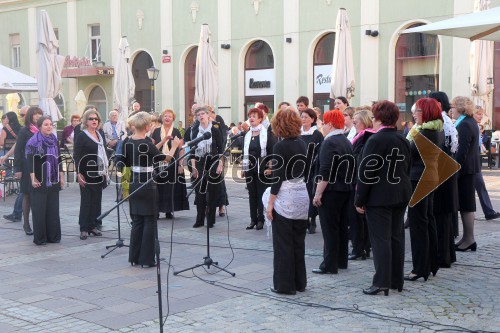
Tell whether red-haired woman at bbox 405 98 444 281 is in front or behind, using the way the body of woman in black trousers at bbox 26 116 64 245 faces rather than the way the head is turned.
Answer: in front

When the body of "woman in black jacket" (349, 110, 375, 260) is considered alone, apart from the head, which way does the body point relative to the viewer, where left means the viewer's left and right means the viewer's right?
facing to the left of the viewer

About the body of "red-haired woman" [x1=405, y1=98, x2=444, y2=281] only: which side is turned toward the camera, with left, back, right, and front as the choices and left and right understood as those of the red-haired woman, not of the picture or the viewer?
left

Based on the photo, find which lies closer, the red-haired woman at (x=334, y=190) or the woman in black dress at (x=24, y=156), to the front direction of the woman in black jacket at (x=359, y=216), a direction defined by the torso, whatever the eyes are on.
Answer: the woman in black dress

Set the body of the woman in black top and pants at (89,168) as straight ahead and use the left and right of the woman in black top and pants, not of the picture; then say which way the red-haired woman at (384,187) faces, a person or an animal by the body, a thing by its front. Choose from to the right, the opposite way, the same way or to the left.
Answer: the opposite way

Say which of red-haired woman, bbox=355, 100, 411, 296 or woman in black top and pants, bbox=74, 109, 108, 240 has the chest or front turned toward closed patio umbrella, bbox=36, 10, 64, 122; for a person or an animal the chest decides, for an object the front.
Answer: the red-haired woman

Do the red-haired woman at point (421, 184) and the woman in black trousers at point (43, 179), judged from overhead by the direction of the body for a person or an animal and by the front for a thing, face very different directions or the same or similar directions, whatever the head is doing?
very different directions

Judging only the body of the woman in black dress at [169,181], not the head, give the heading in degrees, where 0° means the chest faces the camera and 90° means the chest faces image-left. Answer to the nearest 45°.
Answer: approximately 0°

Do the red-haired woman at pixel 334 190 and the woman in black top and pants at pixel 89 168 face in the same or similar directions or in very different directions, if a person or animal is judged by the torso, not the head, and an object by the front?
very different directions

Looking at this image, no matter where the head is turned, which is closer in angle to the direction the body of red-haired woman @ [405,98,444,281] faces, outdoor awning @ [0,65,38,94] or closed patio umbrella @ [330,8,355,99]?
the outdoor awning

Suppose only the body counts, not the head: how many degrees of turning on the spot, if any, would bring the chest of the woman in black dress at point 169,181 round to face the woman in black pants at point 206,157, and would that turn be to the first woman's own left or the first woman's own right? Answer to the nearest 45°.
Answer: approximately 45° to the first woman's own left

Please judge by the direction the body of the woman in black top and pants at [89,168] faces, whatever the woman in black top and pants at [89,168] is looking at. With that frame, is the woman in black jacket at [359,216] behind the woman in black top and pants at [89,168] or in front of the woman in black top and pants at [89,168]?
in front

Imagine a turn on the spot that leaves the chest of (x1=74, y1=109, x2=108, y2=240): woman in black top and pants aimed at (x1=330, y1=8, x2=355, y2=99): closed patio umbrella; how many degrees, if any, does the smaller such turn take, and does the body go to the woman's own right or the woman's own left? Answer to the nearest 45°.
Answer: approximately 90° to the woman's own left
